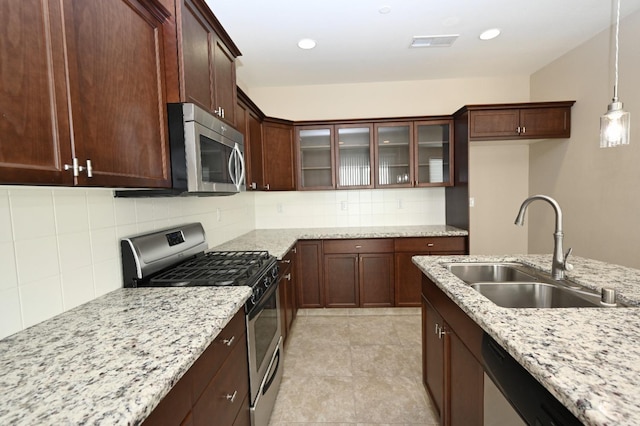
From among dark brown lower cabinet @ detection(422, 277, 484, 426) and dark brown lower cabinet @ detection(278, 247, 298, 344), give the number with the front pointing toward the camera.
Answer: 0

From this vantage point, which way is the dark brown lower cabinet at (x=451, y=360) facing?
to the viewer's left

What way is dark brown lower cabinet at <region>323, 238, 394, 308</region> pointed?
toward the camera

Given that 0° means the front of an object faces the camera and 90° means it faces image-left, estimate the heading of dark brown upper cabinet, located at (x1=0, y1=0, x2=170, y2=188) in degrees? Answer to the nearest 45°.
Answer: approximately 315°

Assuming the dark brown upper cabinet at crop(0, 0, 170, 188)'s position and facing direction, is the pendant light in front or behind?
in front

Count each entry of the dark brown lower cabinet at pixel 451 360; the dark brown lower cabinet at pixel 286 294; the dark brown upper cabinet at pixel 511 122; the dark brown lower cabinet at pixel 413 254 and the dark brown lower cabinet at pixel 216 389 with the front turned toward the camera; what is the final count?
2

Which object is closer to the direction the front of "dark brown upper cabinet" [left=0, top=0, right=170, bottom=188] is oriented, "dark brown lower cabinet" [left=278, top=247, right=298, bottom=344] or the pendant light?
the pendant light

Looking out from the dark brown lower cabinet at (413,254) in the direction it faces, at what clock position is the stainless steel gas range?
The stainless steel gas range is roughly at 1 o'clock from the dark brown lower cabinet.

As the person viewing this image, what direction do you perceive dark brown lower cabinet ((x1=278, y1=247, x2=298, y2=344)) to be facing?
facing to the right of the viewer

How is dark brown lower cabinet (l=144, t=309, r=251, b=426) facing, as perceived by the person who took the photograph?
facing to the right of the viewer

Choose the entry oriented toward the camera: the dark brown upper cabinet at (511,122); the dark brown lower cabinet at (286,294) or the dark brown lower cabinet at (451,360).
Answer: the dark brown upper cabinet

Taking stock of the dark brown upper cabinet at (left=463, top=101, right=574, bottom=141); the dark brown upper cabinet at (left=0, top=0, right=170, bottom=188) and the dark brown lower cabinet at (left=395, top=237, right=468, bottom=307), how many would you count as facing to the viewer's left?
0

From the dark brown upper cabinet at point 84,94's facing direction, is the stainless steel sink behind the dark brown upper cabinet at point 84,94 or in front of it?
in front

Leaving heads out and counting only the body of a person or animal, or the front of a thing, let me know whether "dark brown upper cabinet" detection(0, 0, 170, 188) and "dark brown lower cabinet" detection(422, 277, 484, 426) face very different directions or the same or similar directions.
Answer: very different directions

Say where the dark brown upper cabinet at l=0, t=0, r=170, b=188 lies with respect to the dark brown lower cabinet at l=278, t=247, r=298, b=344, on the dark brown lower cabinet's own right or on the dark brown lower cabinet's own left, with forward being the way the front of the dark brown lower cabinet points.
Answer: on the dark brown lower cabinet's own right

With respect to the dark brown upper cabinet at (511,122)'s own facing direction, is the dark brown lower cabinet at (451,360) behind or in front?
in front

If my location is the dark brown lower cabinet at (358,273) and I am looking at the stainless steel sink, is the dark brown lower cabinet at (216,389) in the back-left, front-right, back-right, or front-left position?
front-right

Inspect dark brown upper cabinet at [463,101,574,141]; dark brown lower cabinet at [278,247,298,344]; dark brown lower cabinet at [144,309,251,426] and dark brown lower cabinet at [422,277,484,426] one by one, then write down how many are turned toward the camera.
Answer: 1

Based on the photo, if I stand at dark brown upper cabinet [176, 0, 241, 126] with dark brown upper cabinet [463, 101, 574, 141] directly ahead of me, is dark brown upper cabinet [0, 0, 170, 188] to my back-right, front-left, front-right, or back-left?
back-right

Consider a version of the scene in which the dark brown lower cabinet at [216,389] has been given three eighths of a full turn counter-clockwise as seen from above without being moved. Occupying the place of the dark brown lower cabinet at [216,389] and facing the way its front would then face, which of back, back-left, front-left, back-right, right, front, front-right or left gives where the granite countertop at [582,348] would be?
back

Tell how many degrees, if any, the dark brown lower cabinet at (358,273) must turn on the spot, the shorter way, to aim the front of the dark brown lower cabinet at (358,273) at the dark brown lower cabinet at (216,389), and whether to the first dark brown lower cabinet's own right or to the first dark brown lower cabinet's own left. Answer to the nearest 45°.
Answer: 0° — it already faces it

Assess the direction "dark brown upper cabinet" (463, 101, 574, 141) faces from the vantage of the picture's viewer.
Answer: facing the viewer
